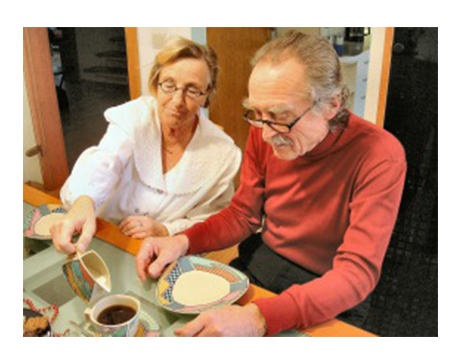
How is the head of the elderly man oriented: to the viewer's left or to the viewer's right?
to the viewer's left

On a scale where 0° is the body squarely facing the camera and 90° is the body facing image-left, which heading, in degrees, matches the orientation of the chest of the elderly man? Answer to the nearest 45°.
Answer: approximately 45°
